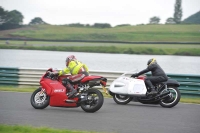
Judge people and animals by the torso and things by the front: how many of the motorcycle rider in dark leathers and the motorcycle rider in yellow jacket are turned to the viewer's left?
2

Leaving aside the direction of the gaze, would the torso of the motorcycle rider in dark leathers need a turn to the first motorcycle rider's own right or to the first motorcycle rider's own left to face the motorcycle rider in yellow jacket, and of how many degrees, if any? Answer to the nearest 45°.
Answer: approximately 45° to the first motorcycle rider's own left

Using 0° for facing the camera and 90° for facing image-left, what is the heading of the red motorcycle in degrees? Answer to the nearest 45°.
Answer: approximately 90°

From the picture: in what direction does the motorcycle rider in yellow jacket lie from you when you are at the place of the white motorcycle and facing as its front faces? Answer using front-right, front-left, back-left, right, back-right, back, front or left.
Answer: front-left

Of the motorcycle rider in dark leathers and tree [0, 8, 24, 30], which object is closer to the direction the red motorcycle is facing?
the tree

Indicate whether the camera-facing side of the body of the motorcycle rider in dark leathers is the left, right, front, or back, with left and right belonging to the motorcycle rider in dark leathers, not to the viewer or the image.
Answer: left

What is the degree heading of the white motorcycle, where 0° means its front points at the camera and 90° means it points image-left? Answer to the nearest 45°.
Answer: approximately 90°

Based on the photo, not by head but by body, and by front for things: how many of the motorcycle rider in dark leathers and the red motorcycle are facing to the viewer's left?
2

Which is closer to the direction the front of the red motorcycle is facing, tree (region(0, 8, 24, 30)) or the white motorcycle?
the tree

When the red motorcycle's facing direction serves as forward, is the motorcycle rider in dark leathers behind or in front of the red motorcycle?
behind

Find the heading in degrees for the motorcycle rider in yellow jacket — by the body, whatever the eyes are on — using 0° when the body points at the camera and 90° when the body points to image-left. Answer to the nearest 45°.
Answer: approximately 90°
